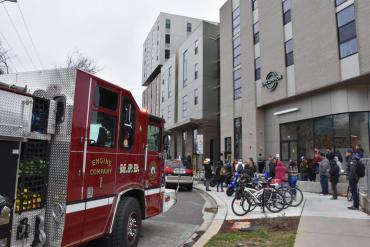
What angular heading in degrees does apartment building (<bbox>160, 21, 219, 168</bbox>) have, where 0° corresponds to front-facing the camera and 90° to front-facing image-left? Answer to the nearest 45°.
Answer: approximately 45°

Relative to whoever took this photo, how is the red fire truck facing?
facing away from the viewer and to the right of the viewer

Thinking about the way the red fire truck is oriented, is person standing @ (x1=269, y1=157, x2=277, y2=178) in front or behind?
in front

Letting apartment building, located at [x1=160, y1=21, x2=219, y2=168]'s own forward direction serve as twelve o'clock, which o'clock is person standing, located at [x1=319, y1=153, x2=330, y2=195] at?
The person standing is roughly at 10 o'clock from the apartment building.

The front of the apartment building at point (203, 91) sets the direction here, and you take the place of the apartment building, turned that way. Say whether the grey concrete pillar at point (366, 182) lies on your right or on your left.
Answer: on your left

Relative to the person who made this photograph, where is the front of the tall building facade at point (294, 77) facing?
facing the viewer and to the left of the viewer

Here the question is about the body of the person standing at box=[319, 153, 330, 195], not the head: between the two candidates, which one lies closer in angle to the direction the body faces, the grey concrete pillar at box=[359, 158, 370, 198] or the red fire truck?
the red fire truck

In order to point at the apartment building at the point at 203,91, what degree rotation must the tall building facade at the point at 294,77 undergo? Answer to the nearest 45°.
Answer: approximately 90° to its right

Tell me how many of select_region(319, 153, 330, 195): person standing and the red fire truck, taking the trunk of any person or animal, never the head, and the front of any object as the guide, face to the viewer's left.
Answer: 1

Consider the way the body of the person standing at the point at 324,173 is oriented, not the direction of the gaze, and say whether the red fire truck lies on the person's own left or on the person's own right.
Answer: on the person's own left

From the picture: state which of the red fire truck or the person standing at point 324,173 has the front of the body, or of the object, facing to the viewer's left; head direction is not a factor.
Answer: the person standing

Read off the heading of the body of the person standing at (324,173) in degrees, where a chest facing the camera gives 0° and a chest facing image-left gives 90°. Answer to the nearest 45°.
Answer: approximately 90°

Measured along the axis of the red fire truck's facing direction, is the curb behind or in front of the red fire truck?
in front

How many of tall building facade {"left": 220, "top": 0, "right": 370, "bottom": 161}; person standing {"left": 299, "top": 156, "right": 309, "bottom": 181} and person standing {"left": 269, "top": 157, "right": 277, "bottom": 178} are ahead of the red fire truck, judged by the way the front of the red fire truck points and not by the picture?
3
